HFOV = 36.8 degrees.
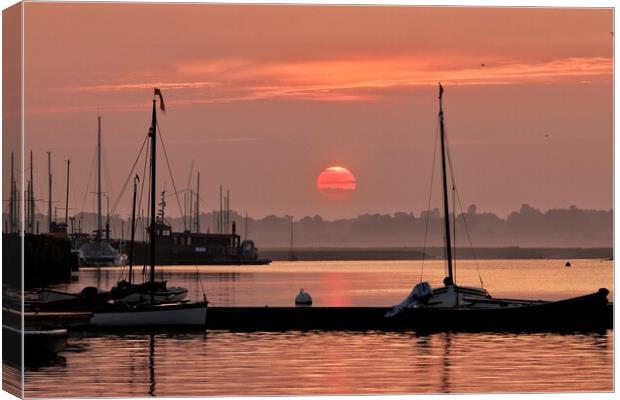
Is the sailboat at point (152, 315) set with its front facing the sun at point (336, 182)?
no

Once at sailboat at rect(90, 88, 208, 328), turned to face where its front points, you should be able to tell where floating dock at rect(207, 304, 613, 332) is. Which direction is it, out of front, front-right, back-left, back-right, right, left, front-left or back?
front

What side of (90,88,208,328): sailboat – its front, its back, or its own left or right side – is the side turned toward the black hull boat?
front

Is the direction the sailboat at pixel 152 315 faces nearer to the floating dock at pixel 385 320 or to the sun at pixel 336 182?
the floating dock

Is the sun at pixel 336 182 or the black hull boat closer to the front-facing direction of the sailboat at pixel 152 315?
the black hull boat

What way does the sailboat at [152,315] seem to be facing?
to the viewer's right
